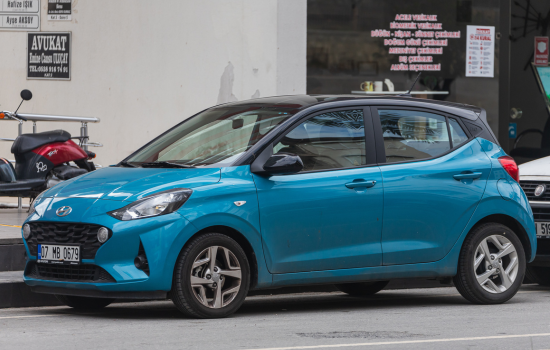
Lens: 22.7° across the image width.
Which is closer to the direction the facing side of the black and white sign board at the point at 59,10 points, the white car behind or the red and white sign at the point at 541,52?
the white car behind

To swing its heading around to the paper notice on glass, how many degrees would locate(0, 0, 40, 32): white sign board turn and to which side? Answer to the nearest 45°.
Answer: approximately 90° to its left

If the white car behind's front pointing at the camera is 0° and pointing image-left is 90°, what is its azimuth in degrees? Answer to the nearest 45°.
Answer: approximately 45°

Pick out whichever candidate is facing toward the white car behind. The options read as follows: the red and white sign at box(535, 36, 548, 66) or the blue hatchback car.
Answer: the red and white sign

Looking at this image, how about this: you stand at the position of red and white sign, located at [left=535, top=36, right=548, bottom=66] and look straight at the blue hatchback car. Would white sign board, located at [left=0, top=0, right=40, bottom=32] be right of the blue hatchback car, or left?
right

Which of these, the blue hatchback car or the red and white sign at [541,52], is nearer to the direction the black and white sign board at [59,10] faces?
the blue hatchback car

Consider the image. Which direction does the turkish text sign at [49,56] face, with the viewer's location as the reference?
facing the viewer

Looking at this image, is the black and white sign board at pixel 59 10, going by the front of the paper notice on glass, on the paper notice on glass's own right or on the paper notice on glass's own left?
on the paper notice on glass's own right

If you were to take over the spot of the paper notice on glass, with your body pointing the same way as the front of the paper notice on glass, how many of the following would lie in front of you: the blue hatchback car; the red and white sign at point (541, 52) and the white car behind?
2

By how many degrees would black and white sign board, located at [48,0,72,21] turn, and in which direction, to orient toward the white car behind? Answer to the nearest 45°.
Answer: approximately 45° to its left
